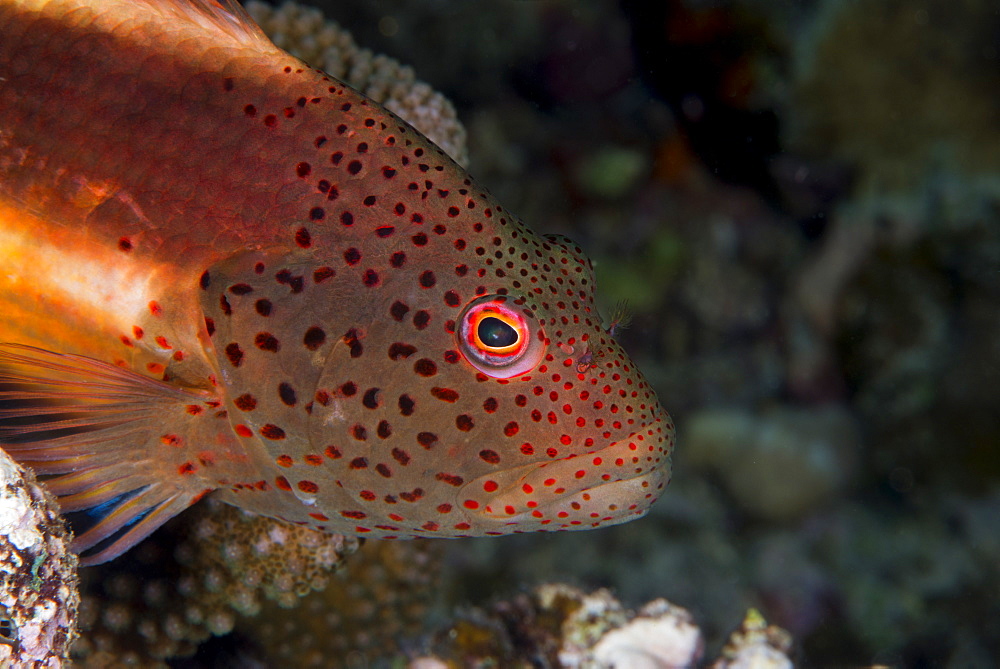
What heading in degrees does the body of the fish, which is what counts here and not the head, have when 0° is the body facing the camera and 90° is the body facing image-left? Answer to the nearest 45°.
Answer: approximately 270°

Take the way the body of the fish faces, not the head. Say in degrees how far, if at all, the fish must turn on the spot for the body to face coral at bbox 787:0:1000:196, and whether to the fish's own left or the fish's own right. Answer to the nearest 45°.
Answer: approximately 45° to the fish's own left

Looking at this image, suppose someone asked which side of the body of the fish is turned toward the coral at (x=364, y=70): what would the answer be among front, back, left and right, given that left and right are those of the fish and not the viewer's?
left
